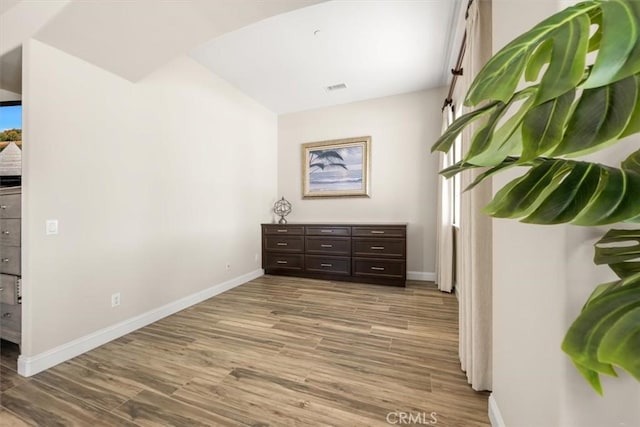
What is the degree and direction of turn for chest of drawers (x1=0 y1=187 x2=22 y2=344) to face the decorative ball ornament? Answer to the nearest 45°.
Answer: approximately 135° to its left

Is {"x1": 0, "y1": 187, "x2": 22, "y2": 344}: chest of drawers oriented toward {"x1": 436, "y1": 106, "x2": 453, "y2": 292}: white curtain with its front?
no

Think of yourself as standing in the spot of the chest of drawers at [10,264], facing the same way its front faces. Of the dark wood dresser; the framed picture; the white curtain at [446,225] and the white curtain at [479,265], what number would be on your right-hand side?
0

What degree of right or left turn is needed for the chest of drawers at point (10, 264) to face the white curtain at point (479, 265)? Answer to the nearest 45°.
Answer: approximately 90° to its left

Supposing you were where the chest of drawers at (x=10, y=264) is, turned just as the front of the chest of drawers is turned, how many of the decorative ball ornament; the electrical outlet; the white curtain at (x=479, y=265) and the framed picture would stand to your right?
0

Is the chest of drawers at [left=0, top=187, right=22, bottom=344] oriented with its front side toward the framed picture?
no

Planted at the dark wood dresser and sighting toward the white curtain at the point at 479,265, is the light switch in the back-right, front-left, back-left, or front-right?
front-right

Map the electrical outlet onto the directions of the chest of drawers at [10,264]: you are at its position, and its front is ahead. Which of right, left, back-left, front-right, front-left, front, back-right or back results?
back-left

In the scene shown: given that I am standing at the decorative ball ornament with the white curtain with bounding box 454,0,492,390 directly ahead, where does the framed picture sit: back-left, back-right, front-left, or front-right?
front-left

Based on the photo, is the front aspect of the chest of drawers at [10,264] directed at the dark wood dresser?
no
